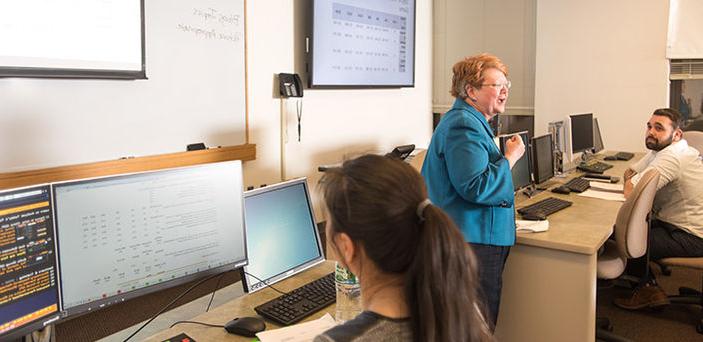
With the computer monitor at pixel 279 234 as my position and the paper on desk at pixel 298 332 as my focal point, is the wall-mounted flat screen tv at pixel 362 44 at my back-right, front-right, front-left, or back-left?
back-left

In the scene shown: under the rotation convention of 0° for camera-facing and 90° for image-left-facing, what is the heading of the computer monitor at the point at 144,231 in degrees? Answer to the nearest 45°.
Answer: approximately 315°

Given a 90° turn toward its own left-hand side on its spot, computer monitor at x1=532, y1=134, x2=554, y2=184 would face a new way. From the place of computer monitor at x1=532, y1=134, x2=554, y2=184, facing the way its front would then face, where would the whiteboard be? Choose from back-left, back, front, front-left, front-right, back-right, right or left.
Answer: back

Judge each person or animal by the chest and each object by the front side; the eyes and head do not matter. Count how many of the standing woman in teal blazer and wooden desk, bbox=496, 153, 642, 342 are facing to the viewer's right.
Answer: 2

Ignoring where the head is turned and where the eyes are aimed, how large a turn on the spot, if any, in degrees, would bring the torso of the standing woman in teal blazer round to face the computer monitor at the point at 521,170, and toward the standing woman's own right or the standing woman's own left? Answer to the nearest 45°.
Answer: approximately 90° to the standing woman's own left

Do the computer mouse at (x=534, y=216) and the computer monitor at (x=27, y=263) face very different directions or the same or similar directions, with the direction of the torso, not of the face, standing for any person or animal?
very different directions

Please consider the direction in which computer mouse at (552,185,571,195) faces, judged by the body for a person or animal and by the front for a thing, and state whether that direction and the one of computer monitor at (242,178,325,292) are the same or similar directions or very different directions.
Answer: very different directions

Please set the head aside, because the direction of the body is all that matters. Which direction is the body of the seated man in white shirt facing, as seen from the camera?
to the viewer's left

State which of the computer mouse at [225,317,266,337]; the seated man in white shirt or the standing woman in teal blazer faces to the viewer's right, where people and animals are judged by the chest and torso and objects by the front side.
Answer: the standing woman in teal blazer

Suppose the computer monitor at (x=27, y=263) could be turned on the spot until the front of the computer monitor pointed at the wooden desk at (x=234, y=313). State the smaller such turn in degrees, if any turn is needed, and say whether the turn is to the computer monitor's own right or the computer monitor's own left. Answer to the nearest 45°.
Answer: approximately 90° to the computer monitor's own left

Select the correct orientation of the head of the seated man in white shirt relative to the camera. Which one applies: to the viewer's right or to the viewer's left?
to the viewer's left

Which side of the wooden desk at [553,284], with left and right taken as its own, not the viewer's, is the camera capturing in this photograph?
right
